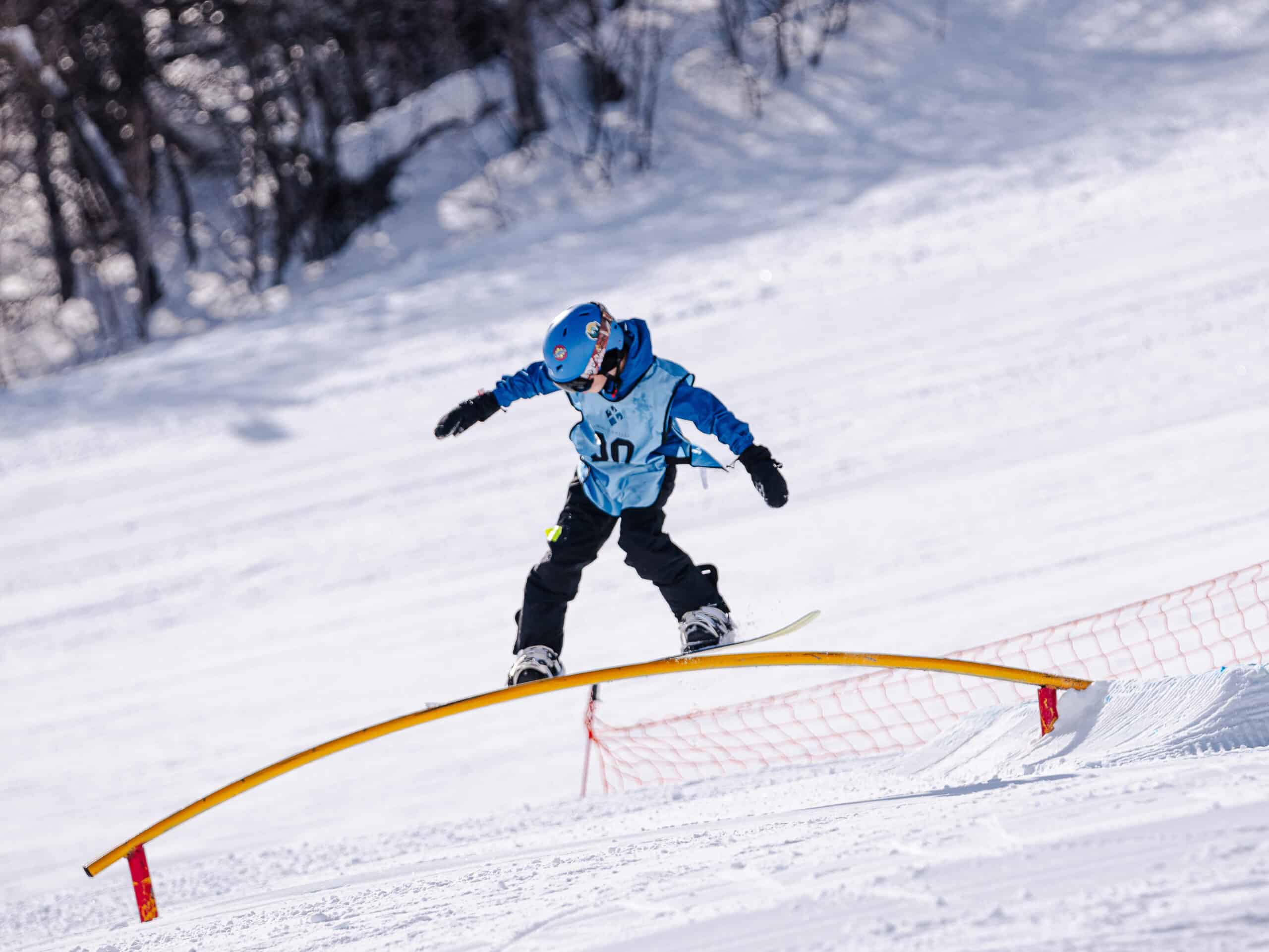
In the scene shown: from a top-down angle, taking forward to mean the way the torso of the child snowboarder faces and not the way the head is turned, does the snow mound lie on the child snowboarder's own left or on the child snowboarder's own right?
on the child snowboarder's own left

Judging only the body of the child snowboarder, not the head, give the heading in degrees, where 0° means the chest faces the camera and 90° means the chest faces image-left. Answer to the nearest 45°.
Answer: approximately 0°
